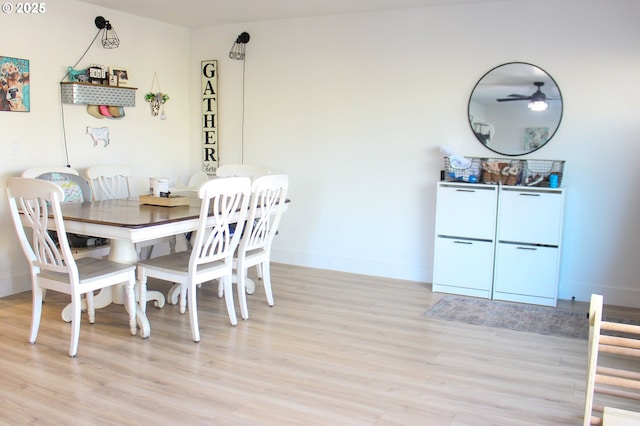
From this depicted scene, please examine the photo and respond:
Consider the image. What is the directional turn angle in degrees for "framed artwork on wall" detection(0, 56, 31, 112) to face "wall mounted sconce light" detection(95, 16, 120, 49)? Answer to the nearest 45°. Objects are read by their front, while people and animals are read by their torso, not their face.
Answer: approximately 90° to its left

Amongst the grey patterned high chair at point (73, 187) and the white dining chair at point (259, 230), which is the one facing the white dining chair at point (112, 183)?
the white dining chair at point (259, 230)

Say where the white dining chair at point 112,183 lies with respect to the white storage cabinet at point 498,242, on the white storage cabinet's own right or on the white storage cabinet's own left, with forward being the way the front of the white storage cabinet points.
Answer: on the white storage cabinet's own right
